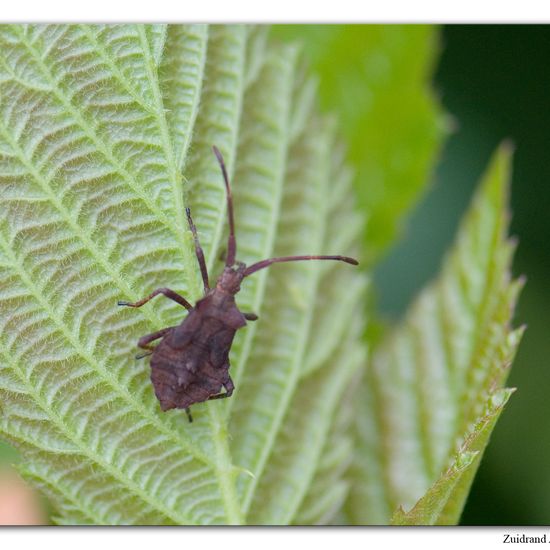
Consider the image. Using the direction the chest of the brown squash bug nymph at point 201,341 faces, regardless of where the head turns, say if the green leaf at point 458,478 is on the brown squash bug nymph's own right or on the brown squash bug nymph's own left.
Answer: on the brown squash bug nymph's own right

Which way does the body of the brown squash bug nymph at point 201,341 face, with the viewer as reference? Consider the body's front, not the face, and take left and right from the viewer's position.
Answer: facing away from the viewer and to the right of the viewer

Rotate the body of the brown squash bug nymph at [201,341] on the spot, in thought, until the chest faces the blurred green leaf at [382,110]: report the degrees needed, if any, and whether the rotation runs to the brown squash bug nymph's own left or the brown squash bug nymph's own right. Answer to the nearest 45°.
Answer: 0° — it already faces it

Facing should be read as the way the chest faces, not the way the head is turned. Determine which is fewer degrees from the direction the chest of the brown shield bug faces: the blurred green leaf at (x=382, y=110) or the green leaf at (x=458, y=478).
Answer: the blurred green leaf
